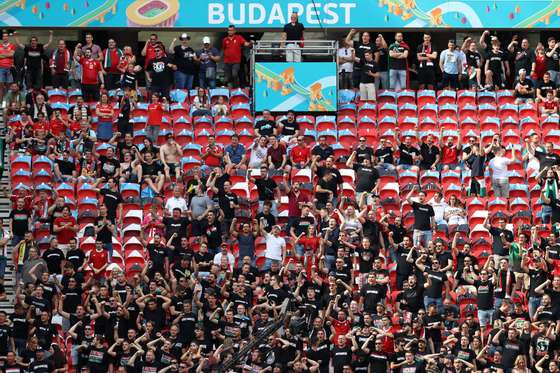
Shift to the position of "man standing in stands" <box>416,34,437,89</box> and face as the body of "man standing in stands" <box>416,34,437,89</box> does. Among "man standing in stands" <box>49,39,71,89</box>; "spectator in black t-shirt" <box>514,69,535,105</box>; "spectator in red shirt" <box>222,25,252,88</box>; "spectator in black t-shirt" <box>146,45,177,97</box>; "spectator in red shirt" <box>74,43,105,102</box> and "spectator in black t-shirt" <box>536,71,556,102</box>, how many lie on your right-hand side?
4

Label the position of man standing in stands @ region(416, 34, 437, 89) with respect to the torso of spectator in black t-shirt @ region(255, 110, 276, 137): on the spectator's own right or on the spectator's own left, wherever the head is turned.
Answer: on the spectator's own left

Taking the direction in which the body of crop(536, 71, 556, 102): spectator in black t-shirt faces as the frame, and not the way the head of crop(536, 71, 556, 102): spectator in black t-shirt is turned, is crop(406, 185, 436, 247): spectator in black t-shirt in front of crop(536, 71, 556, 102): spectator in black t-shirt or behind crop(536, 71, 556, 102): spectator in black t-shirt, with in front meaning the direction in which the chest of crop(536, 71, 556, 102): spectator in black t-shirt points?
in front

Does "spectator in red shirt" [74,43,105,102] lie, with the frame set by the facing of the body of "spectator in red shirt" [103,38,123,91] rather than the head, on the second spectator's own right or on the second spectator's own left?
on the second spectator's own right

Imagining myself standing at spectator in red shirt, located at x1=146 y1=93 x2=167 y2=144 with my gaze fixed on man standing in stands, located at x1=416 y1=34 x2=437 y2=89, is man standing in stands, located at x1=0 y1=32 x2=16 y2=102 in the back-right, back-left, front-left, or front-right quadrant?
back-left
